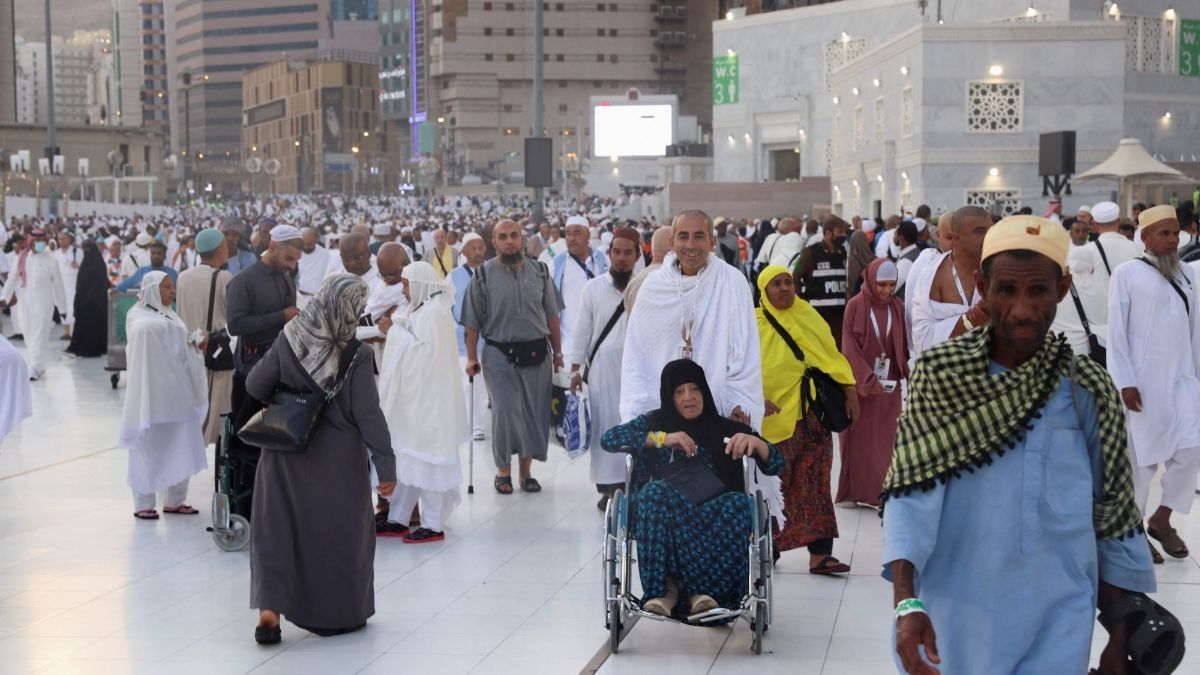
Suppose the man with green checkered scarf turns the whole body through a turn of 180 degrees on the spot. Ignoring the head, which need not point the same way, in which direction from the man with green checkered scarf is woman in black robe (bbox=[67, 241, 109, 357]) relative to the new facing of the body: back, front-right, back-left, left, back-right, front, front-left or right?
front-left

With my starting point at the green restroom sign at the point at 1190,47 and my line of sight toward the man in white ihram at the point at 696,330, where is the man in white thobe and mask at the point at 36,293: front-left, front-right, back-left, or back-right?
front-right

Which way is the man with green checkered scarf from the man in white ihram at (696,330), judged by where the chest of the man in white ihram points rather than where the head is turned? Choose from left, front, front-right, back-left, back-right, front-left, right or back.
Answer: front

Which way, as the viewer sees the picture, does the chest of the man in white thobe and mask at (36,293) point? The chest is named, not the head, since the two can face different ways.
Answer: toward the camera

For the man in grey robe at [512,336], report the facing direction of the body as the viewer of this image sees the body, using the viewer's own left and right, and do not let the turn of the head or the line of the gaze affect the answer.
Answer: facing the viewer

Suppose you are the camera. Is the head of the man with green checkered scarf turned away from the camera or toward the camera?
toward the camera

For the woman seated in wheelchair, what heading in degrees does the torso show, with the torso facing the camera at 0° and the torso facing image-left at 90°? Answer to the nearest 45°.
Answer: approximately 0°

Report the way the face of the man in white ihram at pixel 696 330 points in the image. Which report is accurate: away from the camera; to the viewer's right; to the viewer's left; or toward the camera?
toward the camera

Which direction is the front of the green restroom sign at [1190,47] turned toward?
toward the camera

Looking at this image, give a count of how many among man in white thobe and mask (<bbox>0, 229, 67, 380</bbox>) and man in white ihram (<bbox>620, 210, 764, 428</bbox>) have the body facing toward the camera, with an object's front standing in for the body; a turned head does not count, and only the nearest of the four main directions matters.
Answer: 2

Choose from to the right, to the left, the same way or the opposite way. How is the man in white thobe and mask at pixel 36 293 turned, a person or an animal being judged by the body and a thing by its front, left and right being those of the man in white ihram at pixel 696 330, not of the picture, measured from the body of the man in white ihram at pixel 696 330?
the same way

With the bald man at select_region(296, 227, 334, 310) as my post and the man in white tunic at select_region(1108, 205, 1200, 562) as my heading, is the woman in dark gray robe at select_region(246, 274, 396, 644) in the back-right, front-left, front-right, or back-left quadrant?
front-right

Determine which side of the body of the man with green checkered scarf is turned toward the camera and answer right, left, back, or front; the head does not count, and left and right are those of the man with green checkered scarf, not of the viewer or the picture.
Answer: front

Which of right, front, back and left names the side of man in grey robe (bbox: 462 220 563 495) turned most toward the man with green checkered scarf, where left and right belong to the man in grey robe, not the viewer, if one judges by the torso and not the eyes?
front

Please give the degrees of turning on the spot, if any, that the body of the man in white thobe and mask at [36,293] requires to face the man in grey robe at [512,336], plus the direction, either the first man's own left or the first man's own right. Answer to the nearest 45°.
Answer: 0° — they already face them

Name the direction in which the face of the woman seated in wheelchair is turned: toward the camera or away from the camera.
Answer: toward the camera

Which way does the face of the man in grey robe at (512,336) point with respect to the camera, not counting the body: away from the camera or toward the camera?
toward the camera
